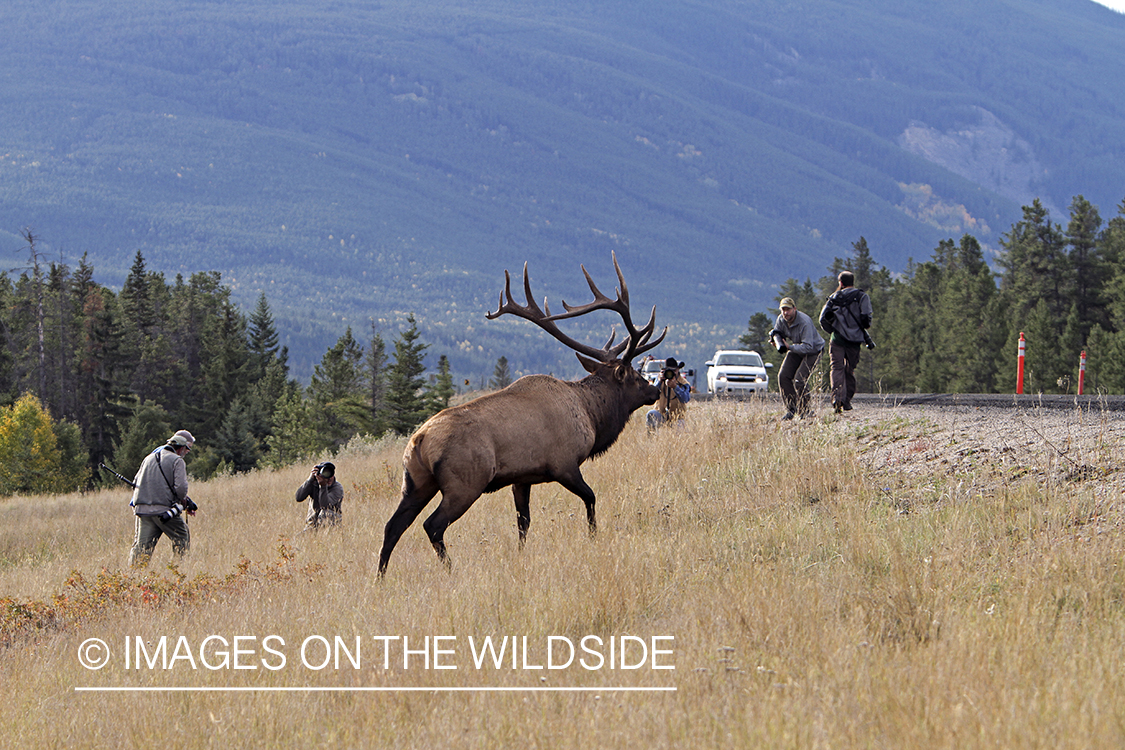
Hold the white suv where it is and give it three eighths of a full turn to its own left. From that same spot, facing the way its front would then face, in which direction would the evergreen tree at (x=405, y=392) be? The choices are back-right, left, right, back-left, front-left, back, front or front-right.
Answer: left

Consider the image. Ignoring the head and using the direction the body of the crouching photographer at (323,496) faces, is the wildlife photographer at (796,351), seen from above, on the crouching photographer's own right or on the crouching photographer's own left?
on the crouching photographer's own left

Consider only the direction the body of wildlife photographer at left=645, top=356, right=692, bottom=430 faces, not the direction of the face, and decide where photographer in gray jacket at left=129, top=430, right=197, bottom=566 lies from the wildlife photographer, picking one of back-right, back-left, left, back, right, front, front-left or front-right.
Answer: front-right

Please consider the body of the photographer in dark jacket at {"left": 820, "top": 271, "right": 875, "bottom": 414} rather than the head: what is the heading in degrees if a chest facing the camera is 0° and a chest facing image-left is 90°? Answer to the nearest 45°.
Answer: approximately 180°

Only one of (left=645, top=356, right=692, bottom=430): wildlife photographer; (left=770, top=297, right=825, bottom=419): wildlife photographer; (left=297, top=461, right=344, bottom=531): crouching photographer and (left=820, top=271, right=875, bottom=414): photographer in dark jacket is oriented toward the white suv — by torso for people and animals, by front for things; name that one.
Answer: the photographer in dark jacket

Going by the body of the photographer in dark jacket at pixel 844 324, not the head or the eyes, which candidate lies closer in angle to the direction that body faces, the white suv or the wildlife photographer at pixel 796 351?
the white suv

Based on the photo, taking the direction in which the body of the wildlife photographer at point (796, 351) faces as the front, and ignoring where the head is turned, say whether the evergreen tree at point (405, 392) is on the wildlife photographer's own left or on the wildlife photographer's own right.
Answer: on the wildlife photographer's own right
